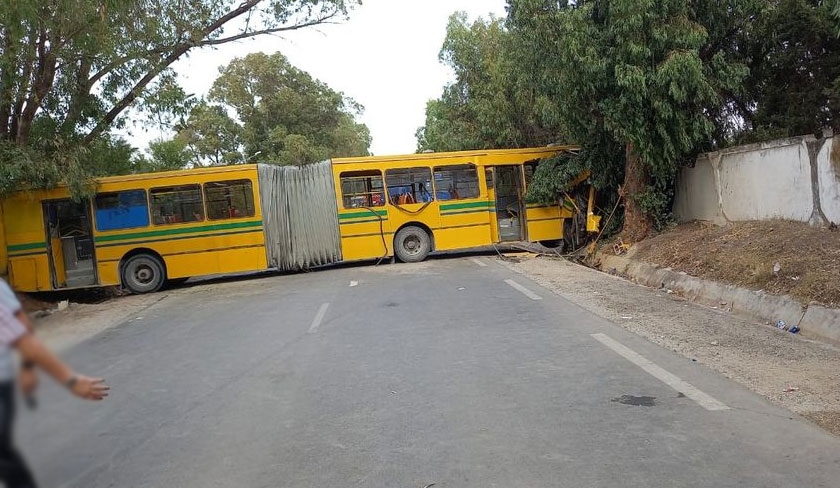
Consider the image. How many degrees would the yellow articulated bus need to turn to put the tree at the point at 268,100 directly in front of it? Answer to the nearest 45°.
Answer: approximately 90° to its left

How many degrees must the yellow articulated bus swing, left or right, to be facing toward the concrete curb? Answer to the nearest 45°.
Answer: approximately 45° to its right

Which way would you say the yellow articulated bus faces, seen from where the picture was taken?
facing to the right of the viewer

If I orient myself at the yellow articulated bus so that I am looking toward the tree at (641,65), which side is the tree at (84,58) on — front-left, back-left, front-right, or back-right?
back-left

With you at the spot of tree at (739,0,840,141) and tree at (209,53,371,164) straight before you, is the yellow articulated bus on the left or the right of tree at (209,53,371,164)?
left

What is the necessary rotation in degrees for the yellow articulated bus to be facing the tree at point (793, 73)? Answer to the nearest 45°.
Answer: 0° — it already faces it

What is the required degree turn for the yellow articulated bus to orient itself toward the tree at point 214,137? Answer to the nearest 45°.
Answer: approximately 90° to its left

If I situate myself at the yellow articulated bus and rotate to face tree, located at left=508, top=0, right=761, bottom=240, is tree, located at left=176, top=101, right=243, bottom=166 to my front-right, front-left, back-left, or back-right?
back-left

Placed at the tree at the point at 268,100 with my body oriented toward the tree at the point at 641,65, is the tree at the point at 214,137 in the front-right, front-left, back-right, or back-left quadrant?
back-right
